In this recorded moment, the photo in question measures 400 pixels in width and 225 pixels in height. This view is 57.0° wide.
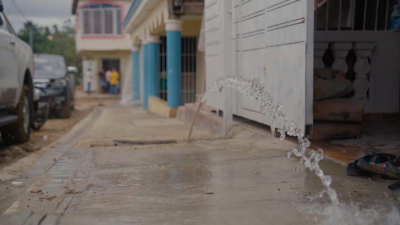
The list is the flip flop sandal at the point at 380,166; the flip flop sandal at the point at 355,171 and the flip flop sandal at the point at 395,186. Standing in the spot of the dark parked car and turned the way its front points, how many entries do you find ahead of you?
3

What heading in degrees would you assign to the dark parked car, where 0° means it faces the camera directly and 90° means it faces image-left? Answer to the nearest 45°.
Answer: approximately 0°

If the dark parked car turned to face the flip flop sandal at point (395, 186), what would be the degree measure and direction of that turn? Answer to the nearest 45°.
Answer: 0° — it already faces it

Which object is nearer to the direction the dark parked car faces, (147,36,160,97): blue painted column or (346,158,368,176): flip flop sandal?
the flip flop sandal

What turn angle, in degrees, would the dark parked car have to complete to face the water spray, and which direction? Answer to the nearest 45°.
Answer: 0° — it already faces it

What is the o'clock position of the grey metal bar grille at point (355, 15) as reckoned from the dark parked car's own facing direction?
The grey metal bar grille is roughly at 11 o'clock from the dark parked car.

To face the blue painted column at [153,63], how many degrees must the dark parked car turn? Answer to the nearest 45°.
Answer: approximately 90° to its left

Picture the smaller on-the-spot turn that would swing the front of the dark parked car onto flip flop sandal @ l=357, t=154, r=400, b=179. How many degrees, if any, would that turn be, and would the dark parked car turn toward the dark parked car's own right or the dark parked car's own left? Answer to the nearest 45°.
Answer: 0° — it already faces it

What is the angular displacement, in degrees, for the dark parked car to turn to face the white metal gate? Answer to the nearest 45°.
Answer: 0° — it already faces it

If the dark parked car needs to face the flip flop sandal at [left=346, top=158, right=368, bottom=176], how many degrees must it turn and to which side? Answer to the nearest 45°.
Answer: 0° — it already faces it

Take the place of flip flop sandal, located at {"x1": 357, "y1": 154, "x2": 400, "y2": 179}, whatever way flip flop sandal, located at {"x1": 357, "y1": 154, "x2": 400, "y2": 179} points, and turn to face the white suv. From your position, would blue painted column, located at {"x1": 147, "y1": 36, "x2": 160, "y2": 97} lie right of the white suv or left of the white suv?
right
